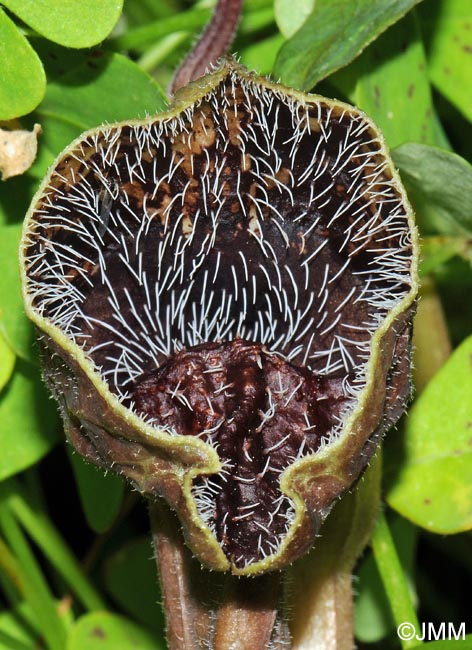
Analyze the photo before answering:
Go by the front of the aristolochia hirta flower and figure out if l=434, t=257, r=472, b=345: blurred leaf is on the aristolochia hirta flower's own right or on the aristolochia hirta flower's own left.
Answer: on the aristolochia hirta flower's own left

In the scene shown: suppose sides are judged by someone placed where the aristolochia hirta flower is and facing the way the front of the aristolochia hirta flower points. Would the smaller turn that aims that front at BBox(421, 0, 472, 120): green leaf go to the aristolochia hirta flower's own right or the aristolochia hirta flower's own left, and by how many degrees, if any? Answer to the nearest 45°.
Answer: approximately 135° to the aristolochia hirta flower's own left

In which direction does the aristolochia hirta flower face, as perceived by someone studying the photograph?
facing the viewer
